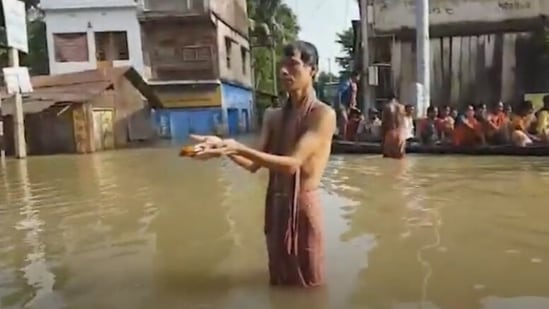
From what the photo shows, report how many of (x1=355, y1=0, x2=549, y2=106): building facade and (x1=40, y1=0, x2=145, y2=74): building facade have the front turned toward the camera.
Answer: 2

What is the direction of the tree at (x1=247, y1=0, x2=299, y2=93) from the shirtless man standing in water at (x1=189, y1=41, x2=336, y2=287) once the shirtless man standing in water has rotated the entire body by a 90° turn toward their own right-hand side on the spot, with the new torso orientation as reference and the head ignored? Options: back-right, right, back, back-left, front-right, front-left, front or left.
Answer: front-right

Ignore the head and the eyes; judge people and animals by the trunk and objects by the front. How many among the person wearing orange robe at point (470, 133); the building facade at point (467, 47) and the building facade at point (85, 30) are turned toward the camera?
3

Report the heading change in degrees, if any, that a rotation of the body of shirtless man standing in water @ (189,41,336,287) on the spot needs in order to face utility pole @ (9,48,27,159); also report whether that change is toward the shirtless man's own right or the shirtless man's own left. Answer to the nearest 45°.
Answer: approximately 90° to the shirtless man's own right

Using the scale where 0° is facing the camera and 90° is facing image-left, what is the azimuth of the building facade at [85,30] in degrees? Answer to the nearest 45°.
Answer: approximately 0°

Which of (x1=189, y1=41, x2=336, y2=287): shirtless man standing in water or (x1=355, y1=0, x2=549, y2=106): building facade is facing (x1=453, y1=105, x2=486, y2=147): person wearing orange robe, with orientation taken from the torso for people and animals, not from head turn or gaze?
the building facade

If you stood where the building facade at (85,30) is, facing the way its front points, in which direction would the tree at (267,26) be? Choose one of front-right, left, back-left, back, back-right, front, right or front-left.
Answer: back-left

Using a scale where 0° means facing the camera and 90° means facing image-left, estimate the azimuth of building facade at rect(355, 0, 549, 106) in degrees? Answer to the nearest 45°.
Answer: approximately 0°

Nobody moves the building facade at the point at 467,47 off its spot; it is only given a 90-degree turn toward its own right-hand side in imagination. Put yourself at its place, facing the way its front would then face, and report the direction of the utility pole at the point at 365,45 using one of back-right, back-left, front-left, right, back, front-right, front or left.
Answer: front

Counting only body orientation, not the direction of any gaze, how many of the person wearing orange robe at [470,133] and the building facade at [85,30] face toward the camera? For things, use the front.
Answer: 2
